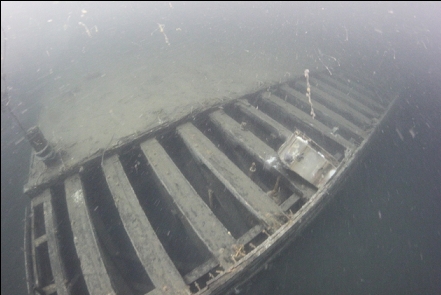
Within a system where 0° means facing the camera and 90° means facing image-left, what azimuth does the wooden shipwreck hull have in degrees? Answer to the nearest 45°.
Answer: approximately 225°
